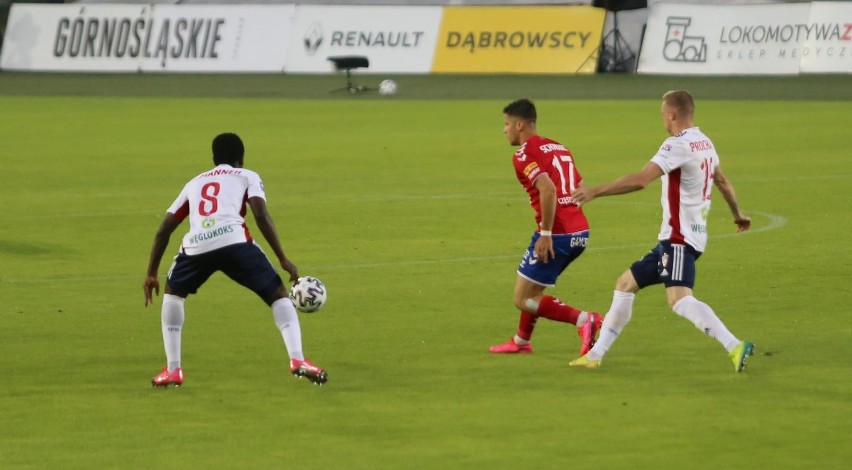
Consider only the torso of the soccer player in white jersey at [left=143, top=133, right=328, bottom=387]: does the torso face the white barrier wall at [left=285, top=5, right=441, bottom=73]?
yes

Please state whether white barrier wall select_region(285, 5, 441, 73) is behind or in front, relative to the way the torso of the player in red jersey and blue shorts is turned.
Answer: in front

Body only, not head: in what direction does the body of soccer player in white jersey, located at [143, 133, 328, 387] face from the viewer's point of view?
away from the camera

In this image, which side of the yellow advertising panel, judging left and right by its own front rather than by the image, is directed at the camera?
front

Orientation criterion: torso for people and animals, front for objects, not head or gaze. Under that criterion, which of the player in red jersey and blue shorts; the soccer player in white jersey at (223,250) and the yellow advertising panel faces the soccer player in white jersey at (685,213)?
the yellow advertising panel

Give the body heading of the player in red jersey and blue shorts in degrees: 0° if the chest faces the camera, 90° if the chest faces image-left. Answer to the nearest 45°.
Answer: approximately 135°

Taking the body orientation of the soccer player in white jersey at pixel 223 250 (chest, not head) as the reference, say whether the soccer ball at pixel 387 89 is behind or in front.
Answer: in front

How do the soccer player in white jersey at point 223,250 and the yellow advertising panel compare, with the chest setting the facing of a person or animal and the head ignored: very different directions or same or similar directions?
very different directions

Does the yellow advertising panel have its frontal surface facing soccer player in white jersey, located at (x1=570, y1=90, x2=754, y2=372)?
yes

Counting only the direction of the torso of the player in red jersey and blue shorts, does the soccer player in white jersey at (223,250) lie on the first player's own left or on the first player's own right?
on the first player's own left

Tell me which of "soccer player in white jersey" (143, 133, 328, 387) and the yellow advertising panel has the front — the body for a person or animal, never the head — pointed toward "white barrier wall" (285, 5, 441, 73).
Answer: the soccer player in white jersey

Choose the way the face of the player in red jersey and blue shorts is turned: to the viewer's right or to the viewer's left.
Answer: to the viewer's left

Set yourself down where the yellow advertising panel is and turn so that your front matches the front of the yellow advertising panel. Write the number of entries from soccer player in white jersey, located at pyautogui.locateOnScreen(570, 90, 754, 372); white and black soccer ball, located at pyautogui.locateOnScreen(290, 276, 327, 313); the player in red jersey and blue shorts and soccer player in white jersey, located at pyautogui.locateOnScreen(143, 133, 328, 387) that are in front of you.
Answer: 4

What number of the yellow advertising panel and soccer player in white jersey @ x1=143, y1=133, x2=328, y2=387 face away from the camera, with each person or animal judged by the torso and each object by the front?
1

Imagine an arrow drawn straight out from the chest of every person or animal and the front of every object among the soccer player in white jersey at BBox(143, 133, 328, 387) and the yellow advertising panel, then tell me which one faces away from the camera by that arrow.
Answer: the soccer player in white jersey

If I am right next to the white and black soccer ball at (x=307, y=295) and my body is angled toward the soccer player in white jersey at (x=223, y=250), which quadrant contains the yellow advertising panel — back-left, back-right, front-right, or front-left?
back-right

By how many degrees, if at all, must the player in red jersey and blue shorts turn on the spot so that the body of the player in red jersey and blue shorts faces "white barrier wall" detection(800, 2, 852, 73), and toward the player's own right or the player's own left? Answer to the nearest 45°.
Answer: approximately 45° to the player's own right
